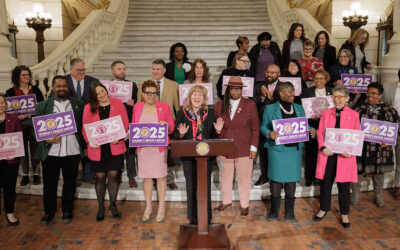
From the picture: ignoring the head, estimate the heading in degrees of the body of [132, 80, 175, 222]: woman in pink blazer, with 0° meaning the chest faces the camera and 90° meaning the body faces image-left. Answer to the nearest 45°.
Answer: approximately 0°

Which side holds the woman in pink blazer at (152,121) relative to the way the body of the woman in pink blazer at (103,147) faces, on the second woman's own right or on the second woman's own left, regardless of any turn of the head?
on the second woman's own left

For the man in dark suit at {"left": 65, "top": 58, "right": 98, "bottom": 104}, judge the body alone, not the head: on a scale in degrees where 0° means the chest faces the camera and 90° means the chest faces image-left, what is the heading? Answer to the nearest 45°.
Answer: approximately 0°

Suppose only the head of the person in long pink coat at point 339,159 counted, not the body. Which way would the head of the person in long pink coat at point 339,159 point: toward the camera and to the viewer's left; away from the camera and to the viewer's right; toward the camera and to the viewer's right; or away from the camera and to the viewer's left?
toward the camera and to the viewer's left

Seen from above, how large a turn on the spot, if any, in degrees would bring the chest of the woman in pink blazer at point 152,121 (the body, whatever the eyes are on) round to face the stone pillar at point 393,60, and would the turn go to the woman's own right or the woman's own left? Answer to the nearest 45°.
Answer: approximately 90° to the woman's own left

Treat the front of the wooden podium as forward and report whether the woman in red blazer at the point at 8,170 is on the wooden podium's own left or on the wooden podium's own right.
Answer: on the wooden podium's own right

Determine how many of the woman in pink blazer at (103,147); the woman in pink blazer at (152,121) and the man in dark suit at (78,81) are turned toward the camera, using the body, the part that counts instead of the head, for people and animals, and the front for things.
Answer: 3

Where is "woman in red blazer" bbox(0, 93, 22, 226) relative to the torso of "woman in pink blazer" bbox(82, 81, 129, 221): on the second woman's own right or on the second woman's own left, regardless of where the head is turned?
on the second woman's own right

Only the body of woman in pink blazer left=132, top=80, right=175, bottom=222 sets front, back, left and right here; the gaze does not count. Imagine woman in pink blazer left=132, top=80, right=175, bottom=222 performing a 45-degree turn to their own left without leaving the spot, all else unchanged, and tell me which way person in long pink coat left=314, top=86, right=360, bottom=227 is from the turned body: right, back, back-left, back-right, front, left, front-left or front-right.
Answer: front-left

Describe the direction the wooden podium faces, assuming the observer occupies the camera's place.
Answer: facing the viewer

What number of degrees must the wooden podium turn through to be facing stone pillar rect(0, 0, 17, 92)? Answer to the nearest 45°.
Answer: approximately 135° to its right
